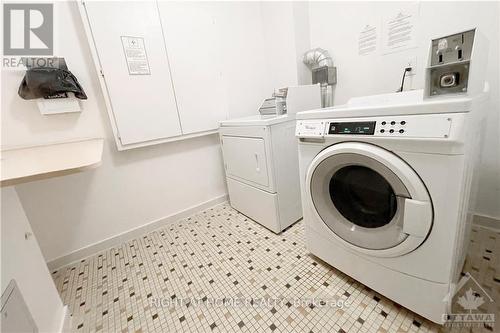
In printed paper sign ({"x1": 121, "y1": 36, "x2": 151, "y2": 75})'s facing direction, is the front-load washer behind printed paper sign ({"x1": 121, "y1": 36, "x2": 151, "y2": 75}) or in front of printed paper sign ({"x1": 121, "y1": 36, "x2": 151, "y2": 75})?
in front

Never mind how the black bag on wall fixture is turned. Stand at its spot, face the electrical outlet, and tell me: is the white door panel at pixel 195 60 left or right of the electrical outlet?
left

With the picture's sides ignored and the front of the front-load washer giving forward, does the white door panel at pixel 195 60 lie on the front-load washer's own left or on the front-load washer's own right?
on the front-load washer's own right

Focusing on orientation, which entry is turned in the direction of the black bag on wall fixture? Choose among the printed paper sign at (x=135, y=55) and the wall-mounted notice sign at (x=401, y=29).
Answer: the wall-mounted notice sign

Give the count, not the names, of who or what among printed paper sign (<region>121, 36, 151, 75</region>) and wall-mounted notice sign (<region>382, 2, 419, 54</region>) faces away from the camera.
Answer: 0

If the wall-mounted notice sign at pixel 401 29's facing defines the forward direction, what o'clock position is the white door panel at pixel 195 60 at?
The white door panel is roughly at 1 o'clock from the wall-mounted notice sign.

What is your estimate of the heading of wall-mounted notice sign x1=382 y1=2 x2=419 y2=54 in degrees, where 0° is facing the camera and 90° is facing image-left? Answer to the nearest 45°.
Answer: approximately 45°

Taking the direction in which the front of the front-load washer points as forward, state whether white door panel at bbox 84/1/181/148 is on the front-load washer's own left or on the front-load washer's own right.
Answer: on the front-load washer's own right

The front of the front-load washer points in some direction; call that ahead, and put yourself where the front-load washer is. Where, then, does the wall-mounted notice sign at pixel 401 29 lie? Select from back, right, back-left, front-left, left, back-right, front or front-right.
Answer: back-right

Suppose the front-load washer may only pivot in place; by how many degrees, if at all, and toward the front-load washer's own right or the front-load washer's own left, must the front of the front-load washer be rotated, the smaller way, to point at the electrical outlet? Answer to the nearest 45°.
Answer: approximately 135° to the front-load washer's own right

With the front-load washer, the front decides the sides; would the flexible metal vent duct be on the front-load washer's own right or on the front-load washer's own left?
on the front-load washer's own right

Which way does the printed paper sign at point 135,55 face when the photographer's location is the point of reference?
facing the viewer and to the right of the viewer

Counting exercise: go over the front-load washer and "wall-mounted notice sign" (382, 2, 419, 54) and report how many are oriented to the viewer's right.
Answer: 0
